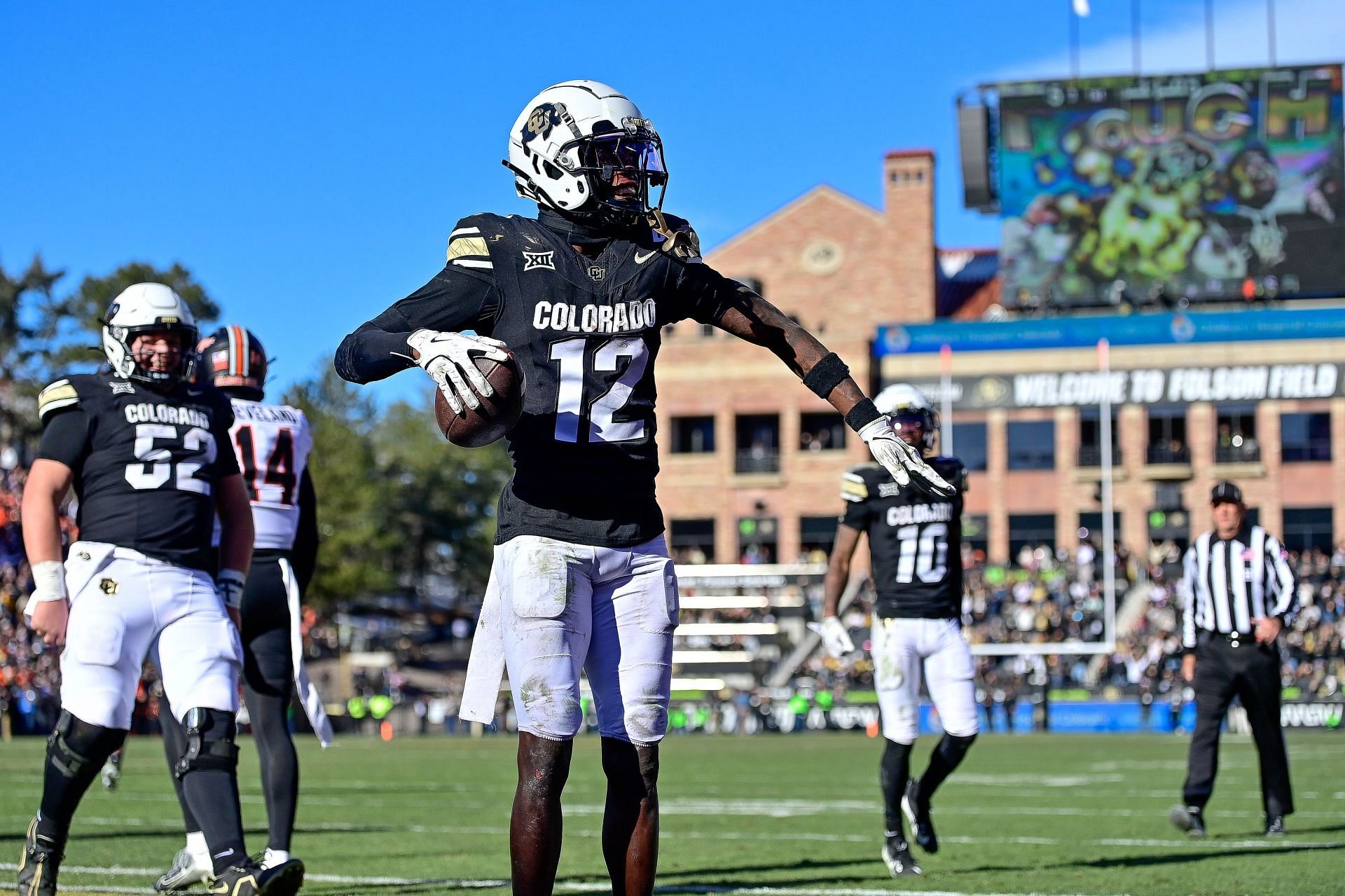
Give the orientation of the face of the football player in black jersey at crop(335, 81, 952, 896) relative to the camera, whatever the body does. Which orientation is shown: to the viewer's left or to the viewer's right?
to the viewer's right

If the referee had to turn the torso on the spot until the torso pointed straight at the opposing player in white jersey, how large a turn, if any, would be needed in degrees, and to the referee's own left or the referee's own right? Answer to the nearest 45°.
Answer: approximately 45° to the referee's own right

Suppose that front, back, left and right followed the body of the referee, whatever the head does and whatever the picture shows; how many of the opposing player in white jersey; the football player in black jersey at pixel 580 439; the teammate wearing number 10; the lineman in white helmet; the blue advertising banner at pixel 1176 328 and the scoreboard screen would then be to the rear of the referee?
2

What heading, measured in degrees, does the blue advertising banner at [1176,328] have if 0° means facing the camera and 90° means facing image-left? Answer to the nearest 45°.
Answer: approximately 0°

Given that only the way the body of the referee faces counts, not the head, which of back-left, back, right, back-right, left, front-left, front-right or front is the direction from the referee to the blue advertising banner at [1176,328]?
back

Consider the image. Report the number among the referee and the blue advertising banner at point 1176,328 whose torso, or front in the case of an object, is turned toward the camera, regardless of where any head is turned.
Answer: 2

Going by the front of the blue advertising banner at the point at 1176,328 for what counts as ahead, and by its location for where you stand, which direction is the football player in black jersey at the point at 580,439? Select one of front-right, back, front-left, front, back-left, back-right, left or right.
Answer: front

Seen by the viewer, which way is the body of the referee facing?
toward the camera

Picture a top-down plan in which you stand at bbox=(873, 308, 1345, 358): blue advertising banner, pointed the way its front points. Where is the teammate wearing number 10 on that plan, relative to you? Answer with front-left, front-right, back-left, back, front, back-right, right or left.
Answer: front

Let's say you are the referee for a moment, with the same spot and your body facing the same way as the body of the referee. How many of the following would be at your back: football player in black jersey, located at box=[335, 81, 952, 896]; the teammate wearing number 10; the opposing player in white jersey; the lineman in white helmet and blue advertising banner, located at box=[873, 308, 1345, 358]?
1

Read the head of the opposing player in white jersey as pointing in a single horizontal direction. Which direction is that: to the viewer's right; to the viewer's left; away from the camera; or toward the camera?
away from the camera
